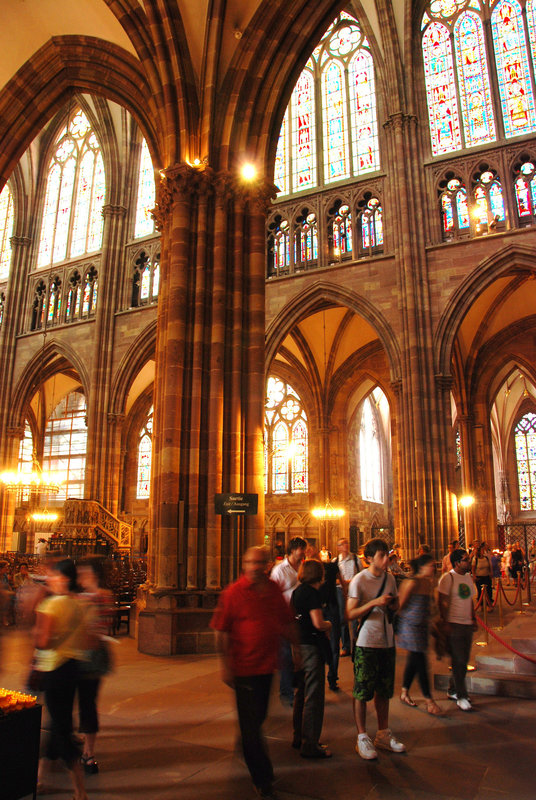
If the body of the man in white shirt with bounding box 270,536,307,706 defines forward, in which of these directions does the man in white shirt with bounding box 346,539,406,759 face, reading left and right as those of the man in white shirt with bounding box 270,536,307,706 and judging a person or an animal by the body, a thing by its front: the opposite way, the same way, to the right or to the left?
the same way

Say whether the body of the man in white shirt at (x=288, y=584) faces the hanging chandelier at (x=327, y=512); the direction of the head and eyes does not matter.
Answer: no

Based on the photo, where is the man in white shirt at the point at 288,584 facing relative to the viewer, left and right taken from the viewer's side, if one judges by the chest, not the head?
facing the viewer and to the right of the viewer

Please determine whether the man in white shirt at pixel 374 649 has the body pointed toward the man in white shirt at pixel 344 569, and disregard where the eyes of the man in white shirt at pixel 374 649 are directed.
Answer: no

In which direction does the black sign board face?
toward the camera

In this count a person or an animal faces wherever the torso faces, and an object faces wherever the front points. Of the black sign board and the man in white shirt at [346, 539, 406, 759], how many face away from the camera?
0

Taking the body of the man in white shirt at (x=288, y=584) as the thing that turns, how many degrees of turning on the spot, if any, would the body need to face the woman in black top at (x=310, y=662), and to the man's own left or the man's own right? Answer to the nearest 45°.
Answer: approximately 45° to the man's own right

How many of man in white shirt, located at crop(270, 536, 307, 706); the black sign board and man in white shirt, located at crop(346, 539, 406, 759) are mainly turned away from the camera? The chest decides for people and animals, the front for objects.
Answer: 0

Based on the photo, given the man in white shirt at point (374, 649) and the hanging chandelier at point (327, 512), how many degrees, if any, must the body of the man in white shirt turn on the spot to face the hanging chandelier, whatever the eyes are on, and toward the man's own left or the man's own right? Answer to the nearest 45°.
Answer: approximately 135° to the man's own left

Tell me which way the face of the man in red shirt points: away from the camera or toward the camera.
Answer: toward the camera

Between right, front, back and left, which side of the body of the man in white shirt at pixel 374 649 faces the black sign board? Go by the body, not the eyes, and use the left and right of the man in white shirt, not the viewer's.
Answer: back

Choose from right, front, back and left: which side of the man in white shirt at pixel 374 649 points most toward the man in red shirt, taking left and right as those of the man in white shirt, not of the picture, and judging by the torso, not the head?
right
